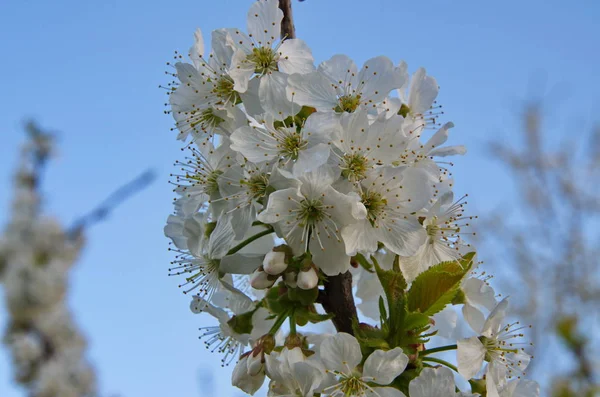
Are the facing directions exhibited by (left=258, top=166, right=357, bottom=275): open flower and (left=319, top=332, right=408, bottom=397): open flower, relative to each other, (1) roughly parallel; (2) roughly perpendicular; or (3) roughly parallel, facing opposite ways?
roughly parallel

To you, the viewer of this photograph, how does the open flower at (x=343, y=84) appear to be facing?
facing the viewer

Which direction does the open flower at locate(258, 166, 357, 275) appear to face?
toward the camera

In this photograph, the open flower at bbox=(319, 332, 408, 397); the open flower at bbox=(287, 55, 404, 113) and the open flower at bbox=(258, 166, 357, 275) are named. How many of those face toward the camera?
3

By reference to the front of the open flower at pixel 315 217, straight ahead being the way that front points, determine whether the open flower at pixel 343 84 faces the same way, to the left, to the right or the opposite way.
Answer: the same way
